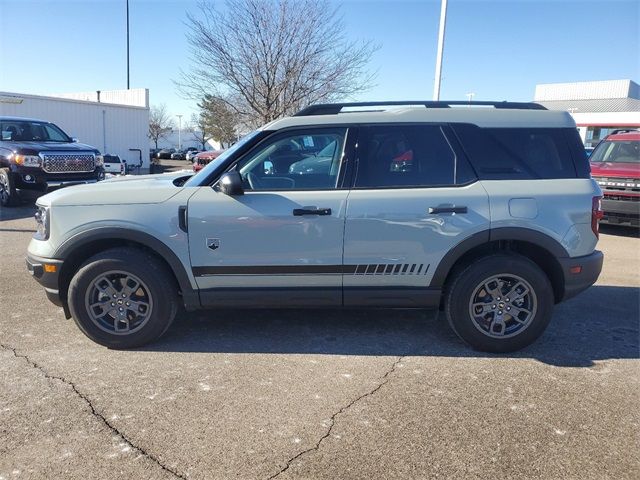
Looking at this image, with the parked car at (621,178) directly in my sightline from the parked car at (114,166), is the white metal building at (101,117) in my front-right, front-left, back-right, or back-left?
back-left

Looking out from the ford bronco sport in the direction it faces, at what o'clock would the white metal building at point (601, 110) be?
The white metal building is roughly at 4 o'clock from the ford bronco sport.

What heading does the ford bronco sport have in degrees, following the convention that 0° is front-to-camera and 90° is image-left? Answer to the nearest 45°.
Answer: approximately 90°

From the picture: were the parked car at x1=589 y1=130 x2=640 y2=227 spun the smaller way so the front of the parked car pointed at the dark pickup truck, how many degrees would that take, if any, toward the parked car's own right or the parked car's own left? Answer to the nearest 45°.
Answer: approximately 45° to the parked car's own right

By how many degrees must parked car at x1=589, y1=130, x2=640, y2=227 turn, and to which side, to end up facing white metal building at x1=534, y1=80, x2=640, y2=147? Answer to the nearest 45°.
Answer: approximately 180°

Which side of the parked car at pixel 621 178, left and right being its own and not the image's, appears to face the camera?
front

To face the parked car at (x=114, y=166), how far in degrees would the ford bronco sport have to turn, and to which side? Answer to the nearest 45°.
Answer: approximately 45° to its right

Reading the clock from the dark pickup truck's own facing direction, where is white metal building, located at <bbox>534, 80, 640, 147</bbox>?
The white metal building is roughly at 10 o'clock from the dark pickup truck.

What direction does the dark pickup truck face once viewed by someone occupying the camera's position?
facing the viewer and to the right of the viewer

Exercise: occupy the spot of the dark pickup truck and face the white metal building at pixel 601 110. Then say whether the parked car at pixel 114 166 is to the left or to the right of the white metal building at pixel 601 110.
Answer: left

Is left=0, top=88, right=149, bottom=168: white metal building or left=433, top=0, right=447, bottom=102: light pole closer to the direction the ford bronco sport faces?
the white metal building

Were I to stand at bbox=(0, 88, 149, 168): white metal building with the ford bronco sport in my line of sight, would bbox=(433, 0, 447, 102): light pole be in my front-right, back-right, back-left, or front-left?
front-left

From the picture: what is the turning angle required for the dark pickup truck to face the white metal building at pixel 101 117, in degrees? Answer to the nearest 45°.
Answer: approximately 135° to its left

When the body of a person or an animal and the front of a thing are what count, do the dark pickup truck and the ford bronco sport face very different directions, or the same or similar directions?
very different directions

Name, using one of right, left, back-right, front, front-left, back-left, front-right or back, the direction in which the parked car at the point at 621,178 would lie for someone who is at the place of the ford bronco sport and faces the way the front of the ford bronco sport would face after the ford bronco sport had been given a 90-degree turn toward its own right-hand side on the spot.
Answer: front-right

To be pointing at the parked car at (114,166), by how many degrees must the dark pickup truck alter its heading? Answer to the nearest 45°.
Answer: approximately 135° to its left
